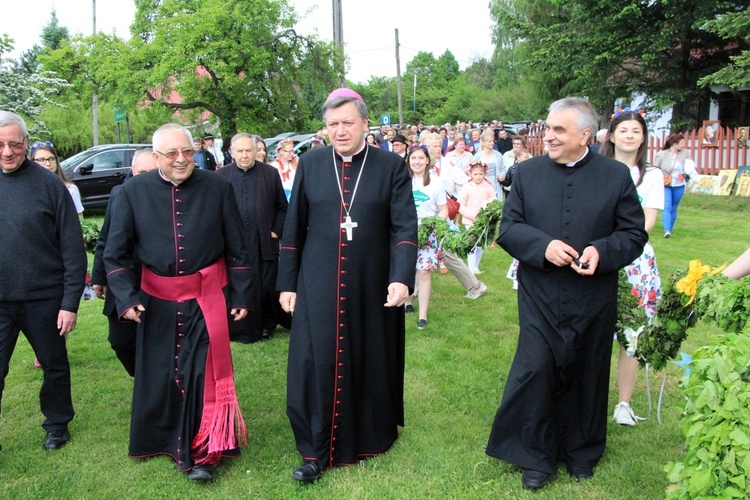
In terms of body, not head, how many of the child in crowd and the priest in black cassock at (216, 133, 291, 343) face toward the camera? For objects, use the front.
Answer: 2

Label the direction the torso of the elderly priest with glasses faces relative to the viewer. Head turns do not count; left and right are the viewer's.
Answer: facing the viewer

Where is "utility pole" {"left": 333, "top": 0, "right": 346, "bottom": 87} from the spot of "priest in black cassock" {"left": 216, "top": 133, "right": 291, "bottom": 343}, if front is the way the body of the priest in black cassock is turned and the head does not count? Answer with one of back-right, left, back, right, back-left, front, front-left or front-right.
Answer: back

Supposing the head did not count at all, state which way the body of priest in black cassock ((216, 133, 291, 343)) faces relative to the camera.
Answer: toward the camera

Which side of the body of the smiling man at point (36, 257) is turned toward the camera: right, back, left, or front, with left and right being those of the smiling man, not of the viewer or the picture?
front

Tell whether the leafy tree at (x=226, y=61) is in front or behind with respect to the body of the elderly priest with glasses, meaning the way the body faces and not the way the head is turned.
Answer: behind

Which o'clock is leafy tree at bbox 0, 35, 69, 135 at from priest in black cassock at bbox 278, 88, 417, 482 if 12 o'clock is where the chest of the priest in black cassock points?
The leafy tree is roughly at 5 o'clock from the priest in black cassock.

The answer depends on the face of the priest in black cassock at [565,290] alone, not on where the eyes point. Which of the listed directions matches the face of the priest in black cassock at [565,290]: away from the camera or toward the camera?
toward the camera

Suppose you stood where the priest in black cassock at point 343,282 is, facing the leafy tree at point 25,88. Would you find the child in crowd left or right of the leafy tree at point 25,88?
right

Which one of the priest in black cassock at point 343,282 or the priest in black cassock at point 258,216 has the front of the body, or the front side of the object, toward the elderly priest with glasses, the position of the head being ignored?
the priest in black cassock at point 258,216

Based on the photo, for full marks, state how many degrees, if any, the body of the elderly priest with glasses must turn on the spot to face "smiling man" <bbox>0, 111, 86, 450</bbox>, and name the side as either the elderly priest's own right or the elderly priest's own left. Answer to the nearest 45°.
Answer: approximately 135° to the elderly priest's own right

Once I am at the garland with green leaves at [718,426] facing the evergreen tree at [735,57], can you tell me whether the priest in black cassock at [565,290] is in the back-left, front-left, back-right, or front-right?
front-left

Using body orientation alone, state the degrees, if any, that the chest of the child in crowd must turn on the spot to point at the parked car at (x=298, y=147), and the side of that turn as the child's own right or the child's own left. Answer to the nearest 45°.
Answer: approximately 135° to the child's own right

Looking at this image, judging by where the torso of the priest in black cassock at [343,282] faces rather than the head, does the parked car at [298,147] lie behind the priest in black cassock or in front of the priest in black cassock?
behind

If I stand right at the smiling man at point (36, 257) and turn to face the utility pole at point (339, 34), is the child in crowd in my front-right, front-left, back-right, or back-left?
front-right

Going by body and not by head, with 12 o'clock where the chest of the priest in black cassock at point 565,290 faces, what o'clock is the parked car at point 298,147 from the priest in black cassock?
The parked car is roughly at 5 o'clock from the priest in black cassock.
